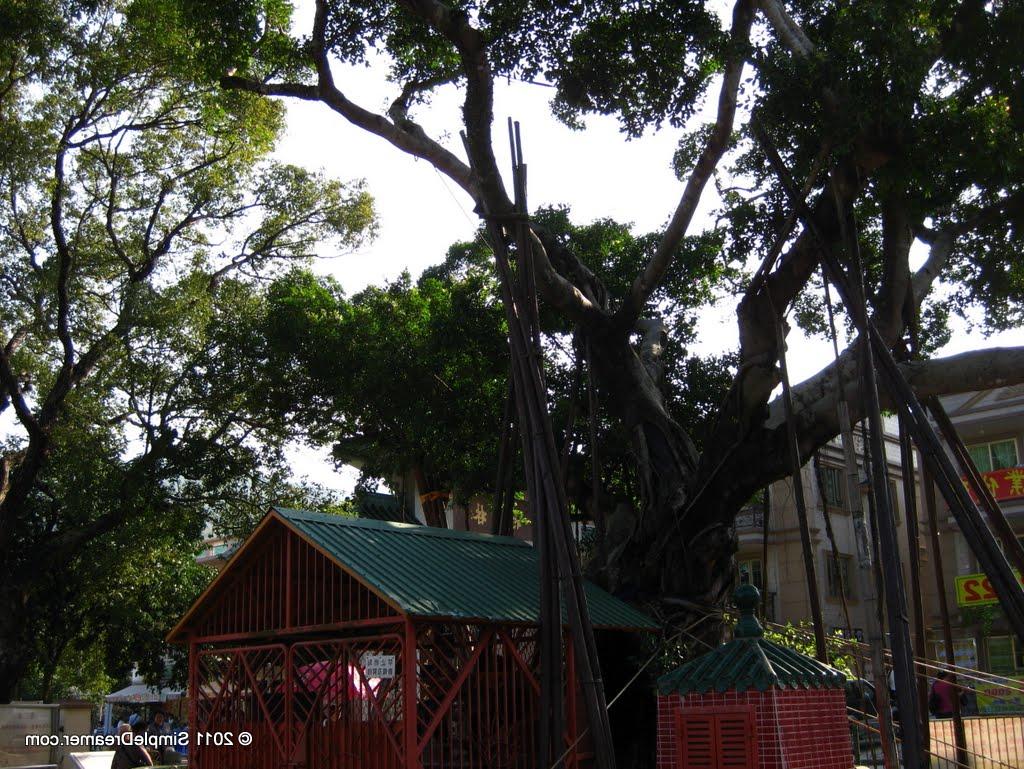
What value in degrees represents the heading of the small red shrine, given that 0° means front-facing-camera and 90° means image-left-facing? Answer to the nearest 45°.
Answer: approximately 45°

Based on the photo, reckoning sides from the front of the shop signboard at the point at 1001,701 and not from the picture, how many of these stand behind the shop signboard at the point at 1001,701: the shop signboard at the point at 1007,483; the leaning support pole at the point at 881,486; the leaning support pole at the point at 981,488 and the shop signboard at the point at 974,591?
2

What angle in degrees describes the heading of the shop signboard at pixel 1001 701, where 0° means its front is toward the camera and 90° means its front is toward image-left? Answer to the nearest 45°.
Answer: approximately 0°

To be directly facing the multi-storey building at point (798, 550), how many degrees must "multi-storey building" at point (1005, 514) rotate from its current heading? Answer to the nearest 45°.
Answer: approximately 90° to its right

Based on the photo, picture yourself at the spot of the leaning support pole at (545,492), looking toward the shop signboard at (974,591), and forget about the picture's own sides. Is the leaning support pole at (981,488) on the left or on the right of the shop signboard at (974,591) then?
right

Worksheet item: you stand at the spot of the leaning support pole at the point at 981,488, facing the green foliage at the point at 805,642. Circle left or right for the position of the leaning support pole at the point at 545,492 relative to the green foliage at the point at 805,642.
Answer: left

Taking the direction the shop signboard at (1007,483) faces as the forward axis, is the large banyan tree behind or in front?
in front

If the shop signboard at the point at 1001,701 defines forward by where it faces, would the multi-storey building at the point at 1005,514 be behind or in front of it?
behind
